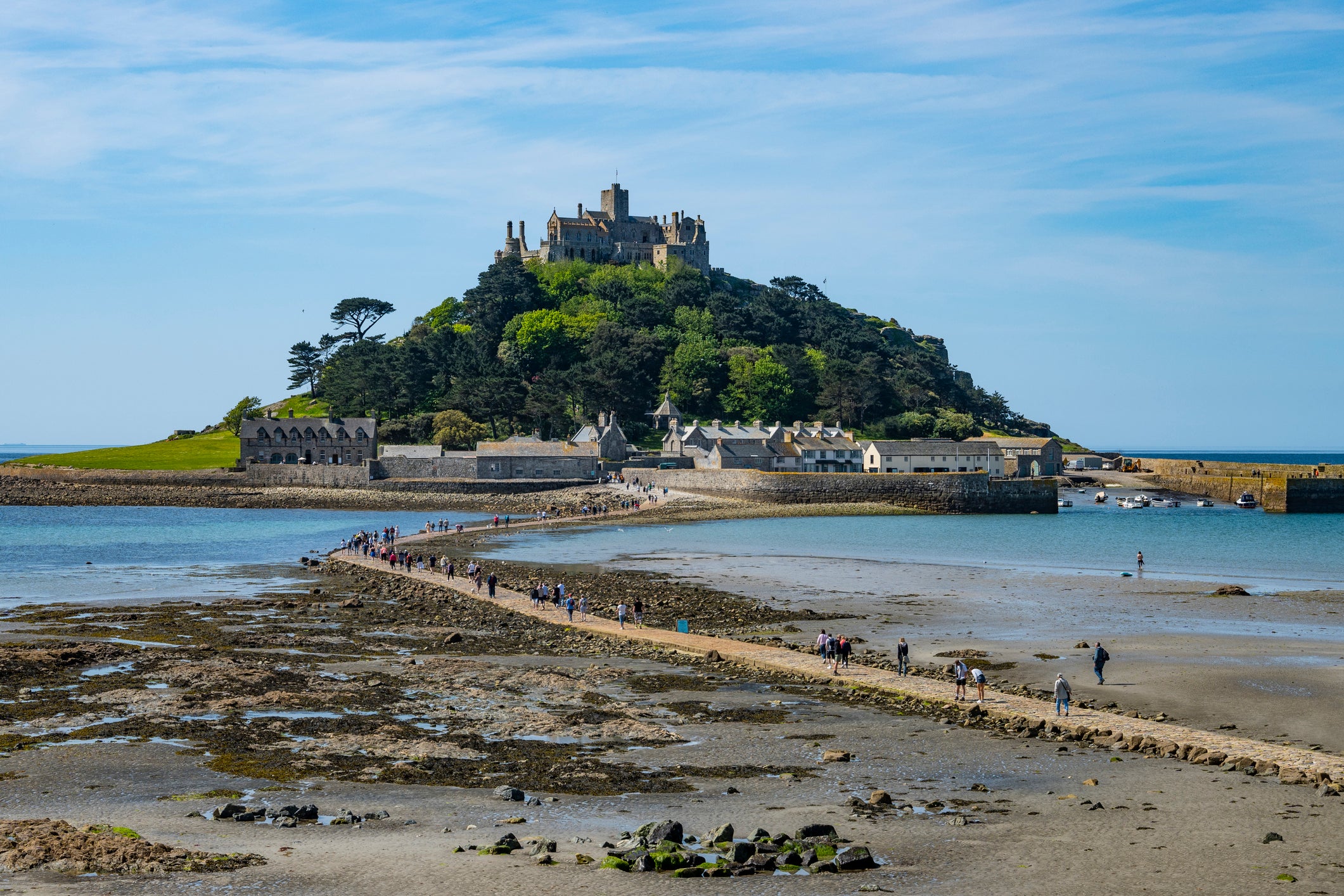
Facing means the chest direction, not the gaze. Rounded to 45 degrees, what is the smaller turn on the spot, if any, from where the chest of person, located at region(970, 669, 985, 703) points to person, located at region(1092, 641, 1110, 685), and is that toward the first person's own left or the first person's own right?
approximately 90° to the first person's own right

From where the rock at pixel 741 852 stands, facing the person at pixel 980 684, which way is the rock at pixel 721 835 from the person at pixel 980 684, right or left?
left

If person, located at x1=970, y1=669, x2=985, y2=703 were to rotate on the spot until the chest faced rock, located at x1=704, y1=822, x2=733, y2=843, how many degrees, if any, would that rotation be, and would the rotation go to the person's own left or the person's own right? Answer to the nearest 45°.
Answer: approximately 135° to the person's own left

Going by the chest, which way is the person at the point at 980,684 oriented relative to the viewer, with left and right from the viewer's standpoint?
facing away from the viewer and to the left of the viewer

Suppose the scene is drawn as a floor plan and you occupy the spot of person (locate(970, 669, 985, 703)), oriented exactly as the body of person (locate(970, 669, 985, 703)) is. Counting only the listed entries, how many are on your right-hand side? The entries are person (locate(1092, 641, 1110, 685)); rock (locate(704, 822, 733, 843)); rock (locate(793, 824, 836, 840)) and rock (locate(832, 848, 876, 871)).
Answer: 1

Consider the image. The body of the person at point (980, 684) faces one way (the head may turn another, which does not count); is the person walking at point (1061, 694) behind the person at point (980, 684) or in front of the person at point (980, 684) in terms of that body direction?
behind

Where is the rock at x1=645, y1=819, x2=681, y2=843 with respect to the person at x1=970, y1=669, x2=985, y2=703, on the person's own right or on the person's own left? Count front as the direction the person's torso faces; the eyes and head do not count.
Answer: on the person's own left

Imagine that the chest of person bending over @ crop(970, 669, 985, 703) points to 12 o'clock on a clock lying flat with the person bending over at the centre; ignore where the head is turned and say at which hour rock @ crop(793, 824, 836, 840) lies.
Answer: The rock is roughly at 8 o'clock from the person bending over.

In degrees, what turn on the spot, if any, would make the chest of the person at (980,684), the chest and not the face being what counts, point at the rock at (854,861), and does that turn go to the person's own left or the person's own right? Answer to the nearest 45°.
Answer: approximately 135° to the person's own left

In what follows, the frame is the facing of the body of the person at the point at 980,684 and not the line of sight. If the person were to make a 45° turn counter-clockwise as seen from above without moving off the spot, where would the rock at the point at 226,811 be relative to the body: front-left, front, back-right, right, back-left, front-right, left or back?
front-left

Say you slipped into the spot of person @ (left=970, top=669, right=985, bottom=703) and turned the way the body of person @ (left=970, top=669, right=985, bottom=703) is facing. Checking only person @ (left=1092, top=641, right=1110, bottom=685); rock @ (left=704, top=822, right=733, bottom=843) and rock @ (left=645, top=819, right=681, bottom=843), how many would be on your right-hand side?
1

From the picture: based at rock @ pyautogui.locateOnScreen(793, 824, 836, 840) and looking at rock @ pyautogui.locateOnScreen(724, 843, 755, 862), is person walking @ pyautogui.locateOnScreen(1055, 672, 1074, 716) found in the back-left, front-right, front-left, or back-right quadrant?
back-right
